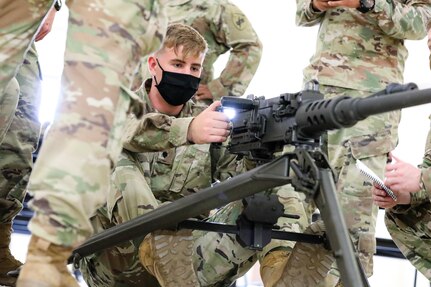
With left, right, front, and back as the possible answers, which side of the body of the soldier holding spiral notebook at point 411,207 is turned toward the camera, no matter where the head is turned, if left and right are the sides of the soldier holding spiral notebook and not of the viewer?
left

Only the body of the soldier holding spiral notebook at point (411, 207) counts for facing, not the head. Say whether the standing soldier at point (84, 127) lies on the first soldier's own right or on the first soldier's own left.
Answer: on the first soldier's own left

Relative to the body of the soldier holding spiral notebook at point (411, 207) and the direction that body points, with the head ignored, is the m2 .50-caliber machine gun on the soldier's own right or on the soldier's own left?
on the soldier's own left

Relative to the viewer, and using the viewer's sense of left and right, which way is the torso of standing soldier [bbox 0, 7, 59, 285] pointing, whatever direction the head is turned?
facing to the right of the viewer
